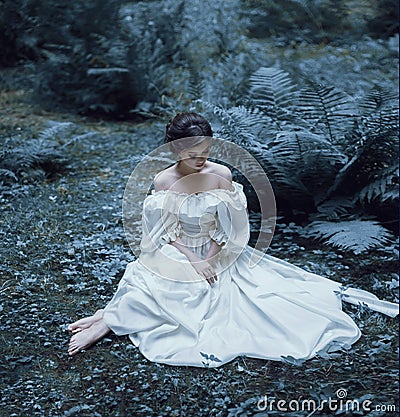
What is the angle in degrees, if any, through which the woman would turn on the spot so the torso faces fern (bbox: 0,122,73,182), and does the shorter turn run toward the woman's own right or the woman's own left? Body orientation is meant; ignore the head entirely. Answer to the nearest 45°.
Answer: approximately 135° to the woman's own right

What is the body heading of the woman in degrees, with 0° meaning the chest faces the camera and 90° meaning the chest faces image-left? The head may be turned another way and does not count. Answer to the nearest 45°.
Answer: approximately 0°
